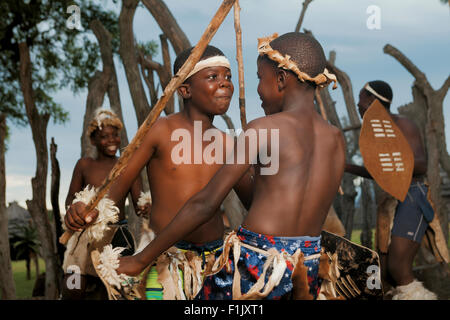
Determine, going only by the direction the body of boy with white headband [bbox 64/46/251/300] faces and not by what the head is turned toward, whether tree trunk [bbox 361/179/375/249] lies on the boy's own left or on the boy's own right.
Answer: on the boy's own left

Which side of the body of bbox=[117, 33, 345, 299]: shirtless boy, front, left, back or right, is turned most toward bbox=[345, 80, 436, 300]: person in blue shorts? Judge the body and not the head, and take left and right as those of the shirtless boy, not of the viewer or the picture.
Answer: right

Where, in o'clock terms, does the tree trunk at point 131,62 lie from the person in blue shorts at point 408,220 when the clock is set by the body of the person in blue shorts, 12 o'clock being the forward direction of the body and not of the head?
The tree trunk is roughly at 1 o'clock from the person in blue shorts.

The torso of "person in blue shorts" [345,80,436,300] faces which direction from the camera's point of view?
to the viewer's left

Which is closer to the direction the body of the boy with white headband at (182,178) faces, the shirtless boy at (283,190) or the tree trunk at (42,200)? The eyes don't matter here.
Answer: the shirtless boy

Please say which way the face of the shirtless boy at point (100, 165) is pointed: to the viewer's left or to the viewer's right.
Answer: to the viewer's right

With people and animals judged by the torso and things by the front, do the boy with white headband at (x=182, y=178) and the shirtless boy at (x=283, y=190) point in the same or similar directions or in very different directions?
very different directions

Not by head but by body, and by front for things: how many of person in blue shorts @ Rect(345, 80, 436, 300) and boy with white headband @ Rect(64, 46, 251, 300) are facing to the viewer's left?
1

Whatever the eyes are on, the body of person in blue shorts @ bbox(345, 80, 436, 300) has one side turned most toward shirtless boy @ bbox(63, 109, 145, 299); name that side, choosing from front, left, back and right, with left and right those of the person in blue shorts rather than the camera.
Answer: front

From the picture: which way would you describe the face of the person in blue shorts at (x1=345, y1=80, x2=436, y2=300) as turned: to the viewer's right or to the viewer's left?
to the viewer's left

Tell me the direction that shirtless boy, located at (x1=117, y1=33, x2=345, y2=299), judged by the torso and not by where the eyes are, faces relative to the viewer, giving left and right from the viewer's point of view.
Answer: facing away from the viewer and to the left of the viewer
